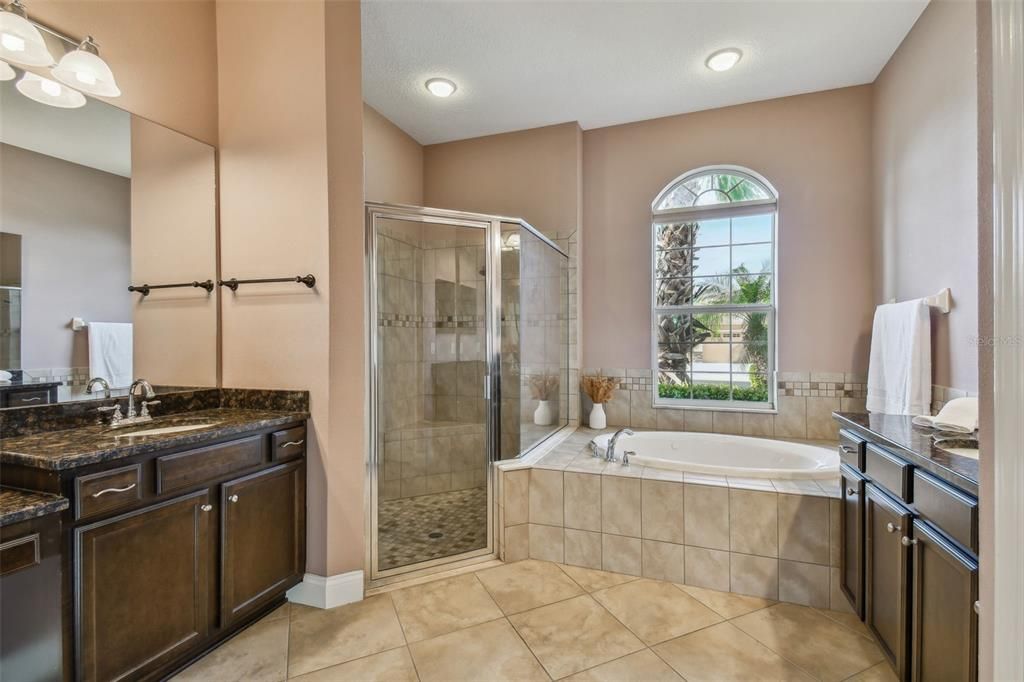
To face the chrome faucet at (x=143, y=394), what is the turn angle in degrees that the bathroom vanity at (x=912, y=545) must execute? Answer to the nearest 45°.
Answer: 0° — it already faces it

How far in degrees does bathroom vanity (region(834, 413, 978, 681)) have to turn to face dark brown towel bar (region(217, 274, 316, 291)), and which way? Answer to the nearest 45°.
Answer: approximately 45° to its right

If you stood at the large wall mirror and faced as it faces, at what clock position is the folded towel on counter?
The folded towel on counter is roughly at 12 o'clock from the large wall mirror.

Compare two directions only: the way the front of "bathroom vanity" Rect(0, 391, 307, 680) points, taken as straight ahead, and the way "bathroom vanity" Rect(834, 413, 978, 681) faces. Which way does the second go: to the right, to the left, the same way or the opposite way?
the opposite way

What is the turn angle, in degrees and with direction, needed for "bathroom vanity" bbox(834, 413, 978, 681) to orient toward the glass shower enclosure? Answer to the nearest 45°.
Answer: approximately 45° to its right

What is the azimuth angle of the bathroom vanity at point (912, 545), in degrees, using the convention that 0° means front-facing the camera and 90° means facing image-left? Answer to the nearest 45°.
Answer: approximately 45°

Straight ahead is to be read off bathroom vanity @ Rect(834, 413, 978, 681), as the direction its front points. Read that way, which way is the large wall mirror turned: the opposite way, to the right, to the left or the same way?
the opposite way

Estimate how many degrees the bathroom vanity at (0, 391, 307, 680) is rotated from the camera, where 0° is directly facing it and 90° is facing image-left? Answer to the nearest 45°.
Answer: approximately 315°
